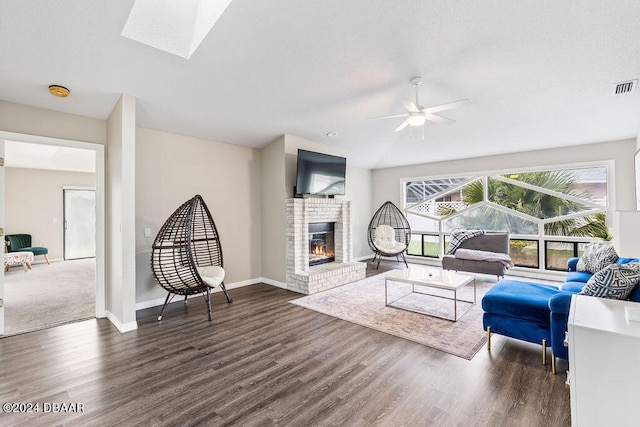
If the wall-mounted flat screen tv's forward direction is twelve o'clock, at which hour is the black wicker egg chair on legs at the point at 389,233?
The black wicker egg chair on legs is roughly at 9 o'clock from the wall-mounted flat screen tv.

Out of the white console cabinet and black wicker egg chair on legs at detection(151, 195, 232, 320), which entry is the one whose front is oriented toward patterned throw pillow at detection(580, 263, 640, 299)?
the black wicker egg chair on legs

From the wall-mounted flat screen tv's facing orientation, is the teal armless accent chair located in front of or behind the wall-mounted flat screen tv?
behind

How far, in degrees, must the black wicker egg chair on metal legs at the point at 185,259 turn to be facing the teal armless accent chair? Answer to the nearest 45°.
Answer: approximately 180°

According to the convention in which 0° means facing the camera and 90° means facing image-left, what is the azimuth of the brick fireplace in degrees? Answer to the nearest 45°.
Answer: approximately 315°

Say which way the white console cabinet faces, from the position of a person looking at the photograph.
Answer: facing to the left of the viewer

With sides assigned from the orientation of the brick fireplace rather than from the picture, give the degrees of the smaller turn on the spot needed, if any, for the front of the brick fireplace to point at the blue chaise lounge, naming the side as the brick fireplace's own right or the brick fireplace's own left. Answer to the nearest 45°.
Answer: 0° — it already faces it

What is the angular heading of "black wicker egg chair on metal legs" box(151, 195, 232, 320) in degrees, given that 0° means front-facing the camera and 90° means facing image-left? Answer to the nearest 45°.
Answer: approximately 315°

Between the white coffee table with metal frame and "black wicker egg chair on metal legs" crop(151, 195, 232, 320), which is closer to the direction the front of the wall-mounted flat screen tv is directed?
the white coffee table with metal frame

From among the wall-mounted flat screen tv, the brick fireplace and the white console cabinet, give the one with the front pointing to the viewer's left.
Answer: the white console cabinet
